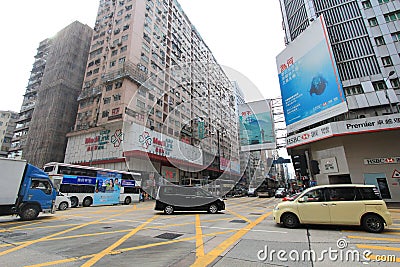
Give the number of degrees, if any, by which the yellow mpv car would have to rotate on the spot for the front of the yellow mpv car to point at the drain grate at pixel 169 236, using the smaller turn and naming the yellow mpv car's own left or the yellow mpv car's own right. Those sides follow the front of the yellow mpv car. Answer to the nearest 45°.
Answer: approximately 45° to the yellow mpv car's own left

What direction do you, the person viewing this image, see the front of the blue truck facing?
facing to the right of the viewer

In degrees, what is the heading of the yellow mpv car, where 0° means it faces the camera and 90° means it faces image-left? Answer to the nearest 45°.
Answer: approximately 90°

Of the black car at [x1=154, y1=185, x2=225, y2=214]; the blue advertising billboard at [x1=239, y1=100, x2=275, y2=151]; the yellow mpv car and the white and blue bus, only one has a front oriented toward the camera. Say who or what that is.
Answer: the blue advertising billboard

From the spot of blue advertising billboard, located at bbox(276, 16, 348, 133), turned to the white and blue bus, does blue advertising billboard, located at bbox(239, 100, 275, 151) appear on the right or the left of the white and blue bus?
right

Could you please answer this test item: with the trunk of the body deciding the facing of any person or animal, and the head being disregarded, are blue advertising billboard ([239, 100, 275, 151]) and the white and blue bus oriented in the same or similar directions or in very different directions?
very different directions

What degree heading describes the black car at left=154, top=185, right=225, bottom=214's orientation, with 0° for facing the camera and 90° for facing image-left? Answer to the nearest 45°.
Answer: approximately 270°

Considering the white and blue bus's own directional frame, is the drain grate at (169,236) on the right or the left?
on its right
